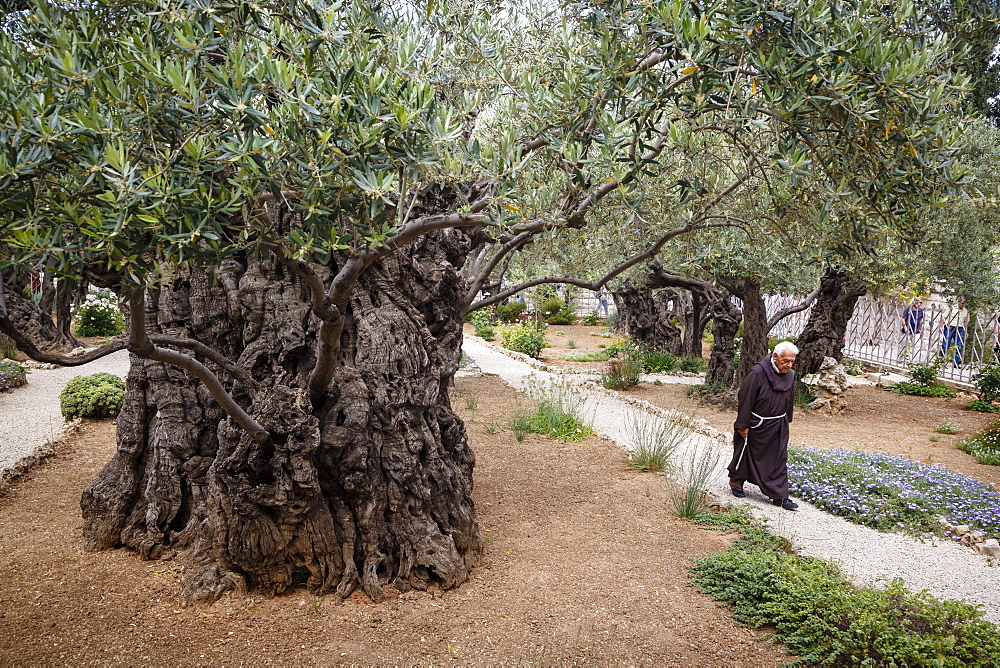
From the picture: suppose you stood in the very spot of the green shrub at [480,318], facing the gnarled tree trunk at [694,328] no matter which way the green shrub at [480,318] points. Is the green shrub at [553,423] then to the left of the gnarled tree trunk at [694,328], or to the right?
right

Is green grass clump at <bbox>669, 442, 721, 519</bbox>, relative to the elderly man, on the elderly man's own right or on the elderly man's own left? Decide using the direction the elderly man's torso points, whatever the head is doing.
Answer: on the elderly man's own right

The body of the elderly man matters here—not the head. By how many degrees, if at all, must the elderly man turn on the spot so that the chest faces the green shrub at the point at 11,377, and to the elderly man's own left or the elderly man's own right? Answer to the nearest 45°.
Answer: approximately 135° to the elderly man's own right

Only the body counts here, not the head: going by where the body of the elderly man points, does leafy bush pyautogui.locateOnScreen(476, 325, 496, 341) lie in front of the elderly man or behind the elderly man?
behind

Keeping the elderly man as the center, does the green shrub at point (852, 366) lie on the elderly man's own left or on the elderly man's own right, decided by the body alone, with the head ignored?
on the elderly man's own left

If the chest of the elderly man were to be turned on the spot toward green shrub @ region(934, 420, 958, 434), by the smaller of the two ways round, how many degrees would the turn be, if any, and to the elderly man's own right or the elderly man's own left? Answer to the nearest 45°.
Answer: approximately 90° to the elderly man's own left

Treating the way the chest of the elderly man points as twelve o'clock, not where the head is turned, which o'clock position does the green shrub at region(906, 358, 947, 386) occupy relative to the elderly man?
The green shrub is roughly at 8 o'clock from the elderly man.

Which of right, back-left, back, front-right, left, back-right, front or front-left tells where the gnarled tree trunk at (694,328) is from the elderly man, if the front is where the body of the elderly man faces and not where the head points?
back-left

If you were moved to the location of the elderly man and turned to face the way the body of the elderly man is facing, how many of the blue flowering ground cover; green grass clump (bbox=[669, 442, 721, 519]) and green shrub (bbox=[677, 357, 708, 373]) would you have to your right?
1

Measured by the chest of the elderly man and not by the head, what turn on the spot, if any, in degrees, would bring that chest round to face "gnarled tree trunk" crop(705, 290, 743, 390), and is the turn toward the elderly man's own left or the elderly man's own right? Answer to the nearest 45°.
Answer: approximately 135° to the elderly man's own left

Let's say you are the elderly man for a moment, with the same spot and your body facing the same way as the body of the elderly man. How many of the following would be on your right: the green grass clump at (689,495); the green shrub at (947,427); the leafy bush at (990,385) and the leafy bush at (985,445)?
1

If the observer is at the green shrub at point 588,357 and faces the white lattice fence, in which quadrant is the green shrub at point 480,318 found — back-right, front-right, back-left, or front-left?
back-left

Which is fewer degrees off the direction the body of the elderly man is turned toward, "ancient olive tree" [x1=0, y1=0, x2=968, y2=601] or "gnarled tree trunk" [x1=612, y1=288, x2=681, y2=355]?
the ancient olive tree
